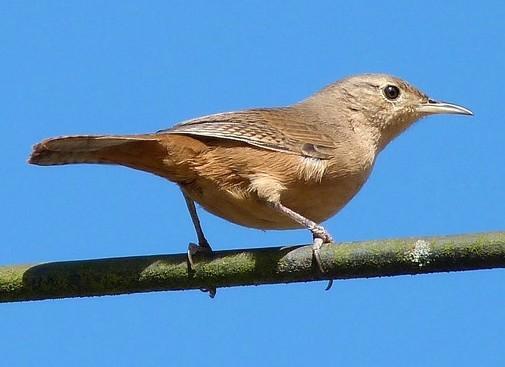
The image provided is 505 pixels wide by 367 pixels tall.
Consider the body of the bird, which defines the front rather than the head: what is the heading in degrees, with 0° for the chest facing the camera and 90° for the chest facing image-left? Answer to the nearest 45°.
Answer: approximately 270°
